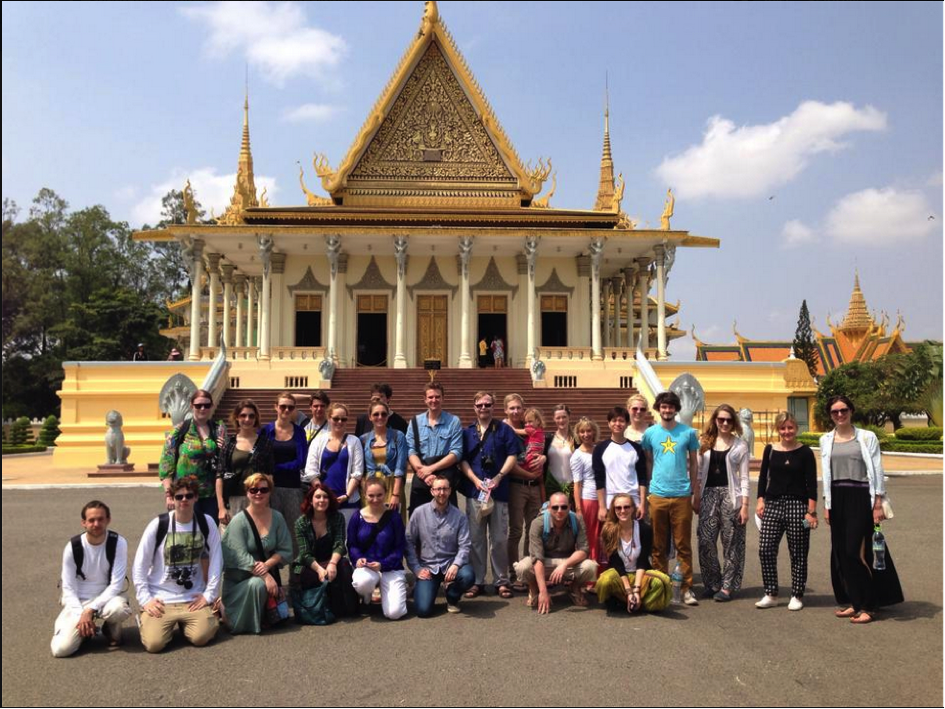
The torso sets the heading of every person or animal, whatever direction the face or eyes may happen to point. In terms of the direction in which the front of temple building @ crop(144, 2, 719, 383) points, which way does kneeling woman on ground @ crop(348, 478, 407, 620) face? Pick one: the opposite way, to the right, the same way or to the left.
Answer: the same way

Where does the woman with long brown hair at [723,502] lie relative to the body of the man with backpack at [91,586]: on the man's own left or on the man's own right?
on the man's own left

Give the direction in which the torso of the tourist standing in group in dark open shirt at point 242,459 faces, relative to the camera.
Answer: toward the camera

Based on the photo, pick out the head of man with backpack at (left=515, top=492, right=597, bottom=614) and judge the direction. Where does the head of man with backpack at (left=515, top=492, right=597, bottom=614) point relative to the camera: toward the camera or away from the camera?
toward the camera

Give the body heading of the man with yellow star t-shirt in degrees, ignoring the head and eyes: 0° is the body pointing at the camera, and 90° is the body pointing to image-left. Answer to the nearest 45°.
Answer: approximately 0°

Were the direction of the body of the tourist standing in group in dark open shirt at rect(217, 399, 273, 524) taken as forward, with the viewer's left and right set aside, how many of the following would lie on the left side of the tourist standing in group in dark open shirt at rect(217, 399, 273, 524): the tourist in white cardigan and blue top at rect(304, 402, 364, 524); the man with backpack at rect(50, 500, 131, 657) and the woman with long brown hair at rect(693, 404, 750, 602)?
2

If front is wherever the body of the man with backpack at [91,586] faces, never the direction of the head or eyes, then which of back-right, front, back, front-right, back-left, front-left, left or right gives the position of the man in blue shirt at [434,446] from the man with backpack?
left

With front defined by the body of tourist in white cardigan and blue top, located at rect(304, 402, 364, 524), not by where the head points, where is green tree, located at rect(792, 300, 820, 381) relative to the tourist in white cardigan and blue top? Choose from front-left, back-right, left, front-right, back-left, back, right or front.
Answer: back-left

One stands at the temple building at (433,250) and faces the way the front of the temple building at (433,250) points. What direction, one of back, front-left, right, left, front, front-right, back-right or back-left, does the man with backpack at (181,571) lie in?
front

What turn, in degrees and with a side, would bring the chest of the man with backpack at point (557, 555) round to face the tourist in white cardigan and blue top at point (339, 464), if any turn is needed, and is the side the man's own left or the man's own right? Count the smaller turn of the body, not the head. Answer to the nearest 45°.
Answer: approximately 90° to the man's own right

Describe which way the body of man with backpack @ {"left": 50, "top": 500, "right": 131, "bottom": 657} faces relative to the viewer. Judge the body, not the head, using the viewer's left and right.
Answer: facing the viewer

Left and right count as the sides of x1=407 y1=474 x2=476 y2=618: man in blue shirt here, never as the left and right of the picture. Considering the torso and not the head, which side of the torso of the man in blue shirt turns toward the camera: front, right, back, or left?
front

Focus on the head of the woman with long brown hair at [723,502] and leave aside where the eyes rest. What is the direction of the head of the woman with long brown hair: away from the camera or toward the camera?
toward the camera

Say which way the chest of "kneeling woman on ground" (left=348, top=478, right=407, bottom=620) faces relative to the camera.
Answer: toward the camera

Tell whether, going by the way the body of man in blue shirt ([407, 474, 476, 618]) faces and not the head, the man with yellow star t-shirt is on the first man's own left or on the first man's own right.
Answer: on the first man's own left

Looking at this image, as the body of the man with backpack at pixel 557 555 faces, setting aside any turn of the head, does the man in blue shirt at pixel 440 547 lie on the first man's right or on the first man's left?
on the first man's right

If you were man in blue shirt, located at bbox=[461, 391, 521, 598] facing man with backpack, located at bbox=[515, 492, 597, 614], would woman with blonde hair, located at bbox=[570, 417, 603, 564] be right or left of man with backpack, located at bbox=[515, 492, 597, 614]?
left
